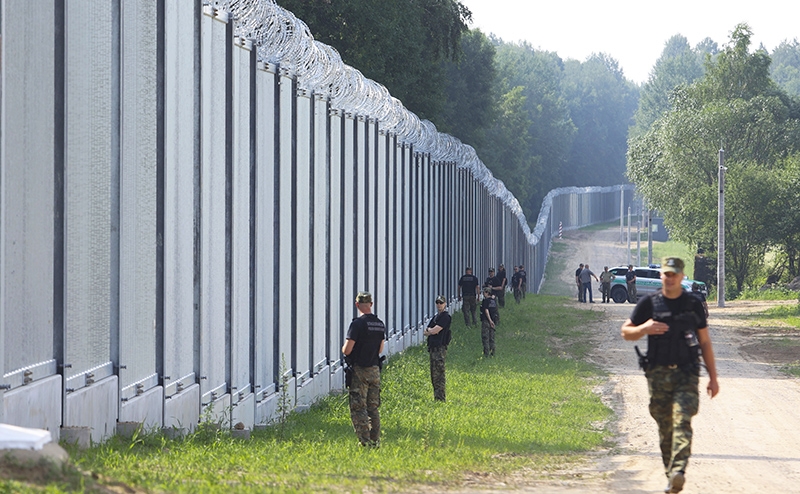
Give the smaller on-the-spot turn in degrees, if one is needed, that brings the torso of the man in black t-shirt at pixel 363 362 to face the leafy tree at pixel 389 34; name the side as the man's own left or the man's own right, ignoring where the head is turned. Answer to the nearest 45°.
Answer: approximately 45° to the man's own right

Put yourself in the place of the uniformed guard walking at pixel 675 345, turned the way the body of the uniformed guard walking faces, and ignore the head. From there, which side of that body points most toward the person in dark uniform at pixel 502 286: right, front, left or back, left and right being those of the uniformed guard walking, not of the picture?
back

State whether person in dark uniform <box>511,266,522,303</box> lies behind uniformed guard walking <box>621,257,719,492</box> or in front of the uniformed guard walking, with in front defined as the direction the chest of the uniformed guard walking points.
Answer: behind
